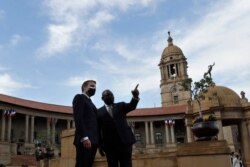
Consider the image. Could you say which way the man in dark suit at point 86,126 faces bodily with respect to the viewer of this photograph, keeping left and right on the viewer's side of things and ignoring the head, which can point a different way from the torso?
facing to the right of the viewer

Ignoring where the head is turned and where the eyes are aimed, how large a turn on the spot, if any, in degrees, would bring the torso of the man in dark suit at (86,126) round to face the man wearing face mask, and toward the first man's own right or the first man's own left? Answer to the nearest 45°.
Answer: approximately 45° to the first man's own left
